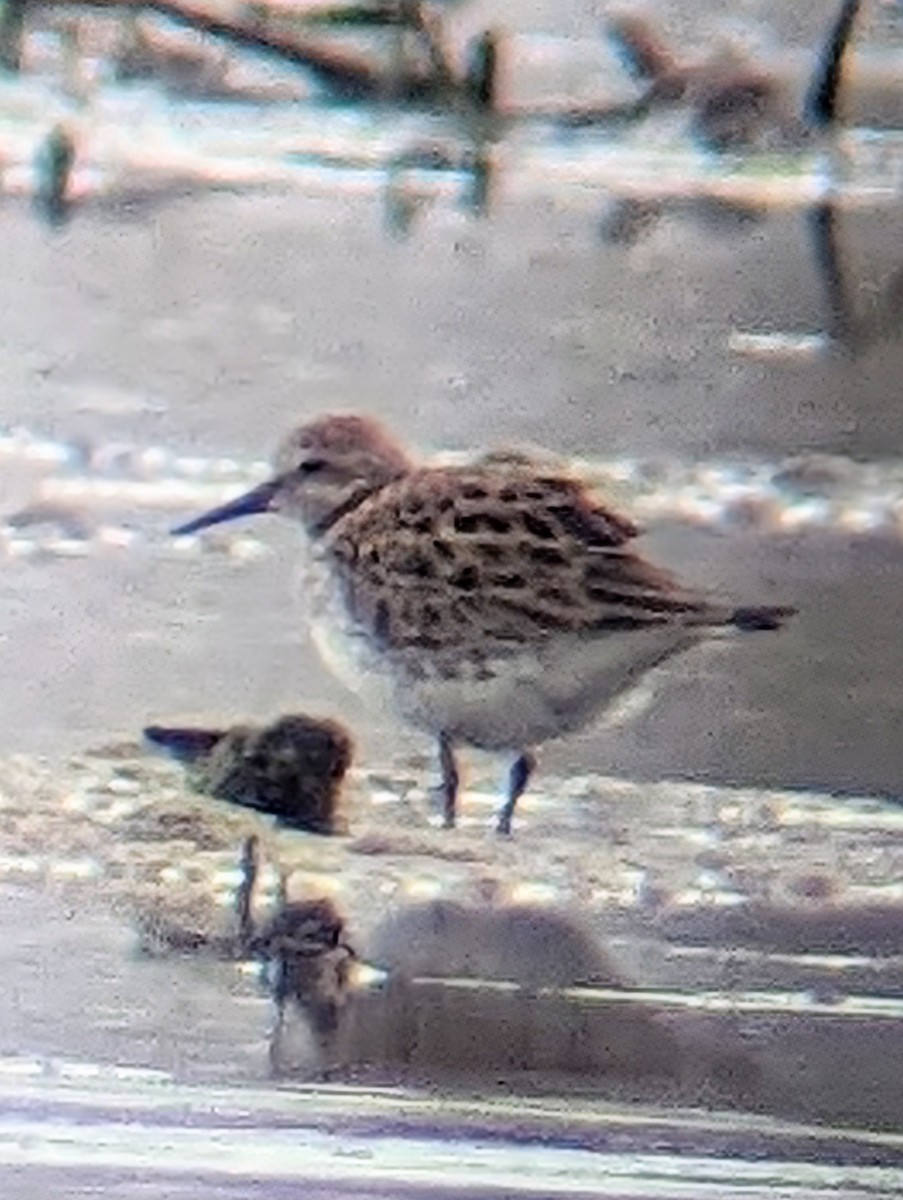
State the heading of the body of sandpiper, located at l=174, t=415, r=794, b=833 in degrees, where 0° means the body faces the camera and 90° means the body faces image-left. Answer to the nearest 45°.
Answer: approximately 90°
